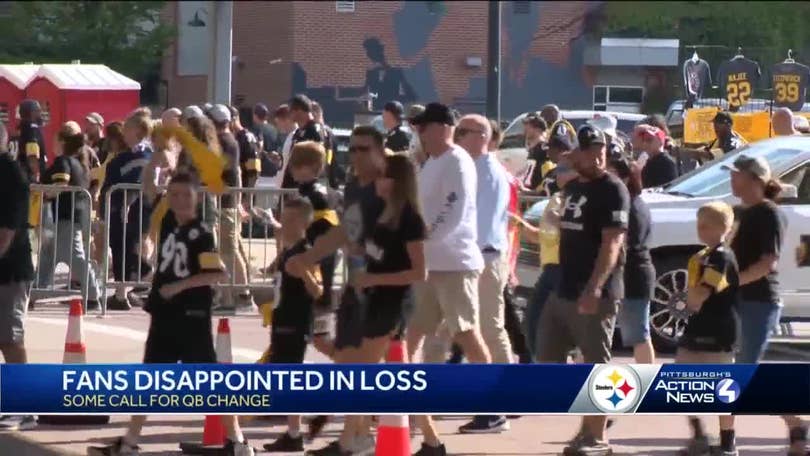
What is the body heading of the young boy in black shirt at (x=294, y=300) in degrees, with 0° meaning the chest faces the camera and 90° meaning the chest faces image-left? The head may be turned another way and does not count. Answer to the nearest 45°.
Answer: approximately 90°

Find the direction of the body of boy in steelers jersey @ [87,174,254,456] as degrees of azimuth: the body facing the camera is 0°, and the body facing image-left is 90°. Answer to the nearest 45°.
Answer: approximately 45°

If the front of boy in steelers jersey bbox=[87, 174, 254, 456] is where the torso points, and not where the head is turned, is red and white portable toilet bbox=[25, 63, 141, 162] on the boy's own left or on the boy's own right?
on the boy's own right

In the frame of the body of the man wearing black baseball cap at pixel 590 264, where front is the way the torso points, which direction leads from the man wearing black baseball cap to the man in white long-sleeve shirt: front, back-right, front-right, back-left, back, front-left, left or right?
front-right

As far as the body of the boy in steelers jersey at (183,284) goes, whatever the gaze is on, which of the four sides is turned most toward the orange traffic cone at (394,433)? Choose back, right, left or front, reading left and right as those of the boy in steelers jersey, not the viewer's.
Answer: left

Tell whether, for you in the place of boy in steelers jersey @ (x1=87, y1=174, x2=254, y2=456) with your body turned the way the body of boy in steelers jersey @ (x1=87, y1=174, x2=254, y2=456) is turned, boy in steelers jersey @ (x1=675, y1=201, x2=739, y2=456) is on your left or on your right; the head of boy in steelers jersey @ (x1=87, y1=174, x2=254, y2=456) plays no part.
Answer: on your left

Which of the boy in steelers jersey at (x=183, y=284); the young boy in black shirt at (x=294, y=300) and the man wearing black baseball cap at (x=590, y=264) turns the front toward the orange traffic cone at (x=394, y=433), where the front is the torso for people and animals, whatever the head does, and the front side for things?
the man wearing black baseball cap

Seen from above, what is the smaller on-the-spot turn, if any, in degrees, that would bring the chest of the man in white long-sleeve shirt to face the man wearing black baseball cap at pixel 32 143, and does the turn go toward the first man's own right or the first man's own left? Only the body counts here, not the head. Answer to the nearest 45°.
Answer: approximately 45° to the first man's own right

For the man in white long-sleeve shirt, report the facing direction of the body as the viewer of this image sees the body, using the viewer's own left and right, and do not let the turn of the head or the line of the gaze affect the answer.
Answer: facing to the left of the viewer
